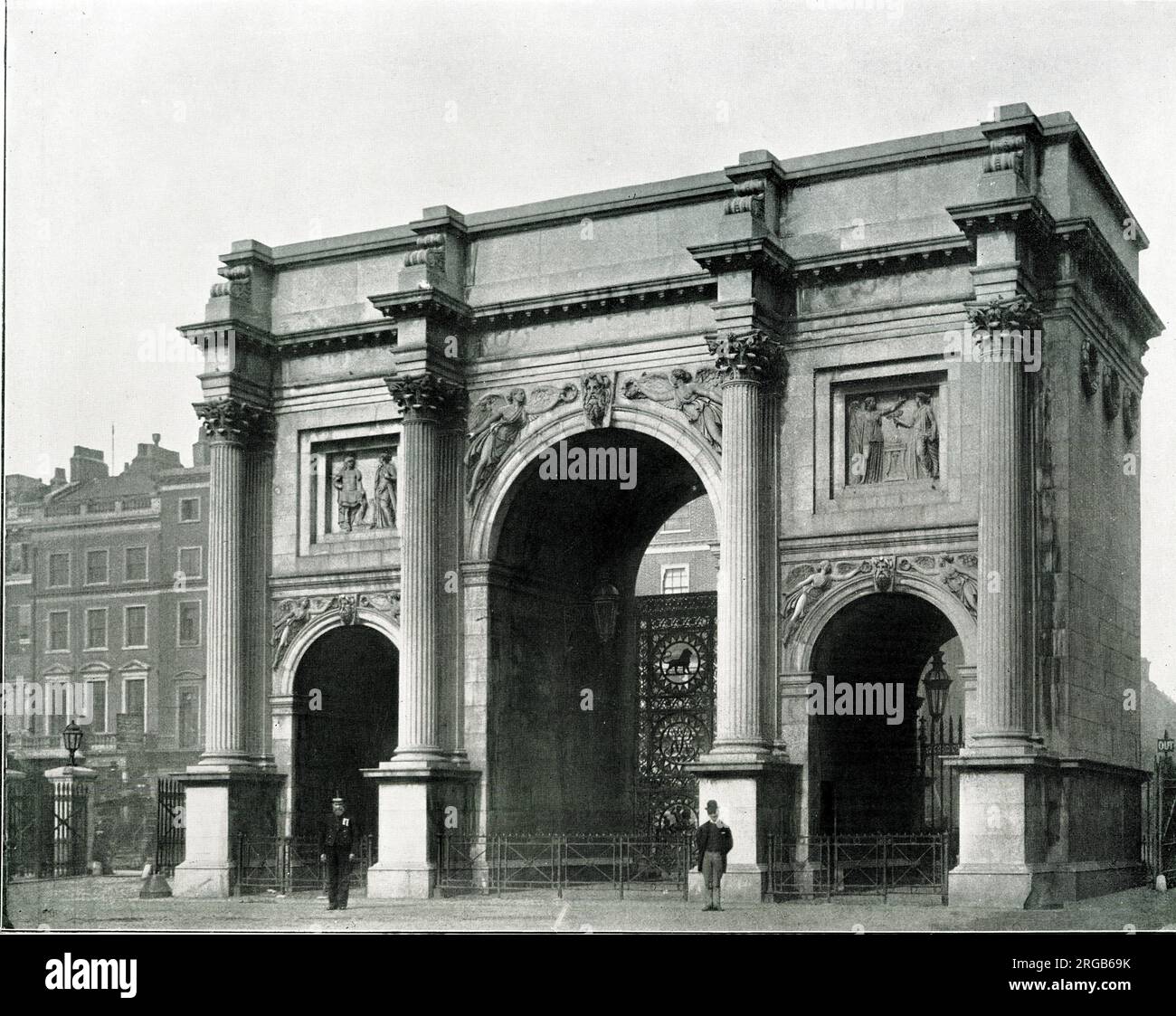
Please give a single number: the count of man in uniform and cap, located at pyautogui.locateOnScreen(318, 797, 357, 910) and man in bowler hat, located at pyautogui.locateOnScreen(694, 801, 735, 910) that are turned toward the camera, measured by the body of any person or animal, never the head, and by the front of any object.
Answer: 2

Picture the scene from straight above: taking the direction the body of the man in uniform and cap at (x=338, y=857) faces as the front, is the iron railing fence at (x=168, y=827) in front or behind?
behind

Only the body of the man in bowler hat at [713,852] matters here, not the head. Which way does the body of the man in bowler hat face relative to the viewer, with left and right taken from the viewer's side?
facing the viewer

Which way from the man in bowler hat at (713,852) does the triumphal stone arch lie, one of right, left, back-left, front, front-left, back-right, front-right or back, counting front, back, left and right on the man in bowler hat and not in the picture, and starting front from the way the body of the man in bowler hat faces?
back

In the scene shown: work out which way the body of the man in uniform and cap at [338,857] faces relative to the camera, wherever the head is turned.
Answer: toward the camera

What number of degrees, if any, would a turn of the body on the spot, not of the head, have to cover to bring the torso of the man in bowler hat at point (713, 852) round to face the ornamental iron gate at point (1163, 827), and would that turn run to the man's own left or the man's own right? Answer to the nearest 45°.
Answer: approximately 135° to the man's own left

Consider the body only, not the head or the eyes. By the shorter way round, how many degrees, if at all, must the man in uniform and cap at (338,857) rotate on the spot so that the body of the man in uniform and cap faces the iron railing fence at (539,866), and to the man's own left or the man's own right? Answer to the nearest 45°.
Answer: approximately 135° to the man's own left

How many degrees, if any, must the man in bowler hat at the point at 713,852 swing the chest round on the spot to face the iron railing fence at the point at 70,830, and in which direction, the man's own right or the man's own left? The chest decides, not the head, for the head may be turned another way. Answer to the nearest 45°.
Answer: approximately 135° to the man's own right
